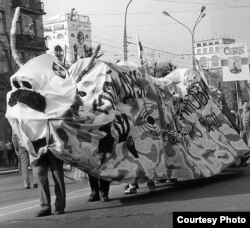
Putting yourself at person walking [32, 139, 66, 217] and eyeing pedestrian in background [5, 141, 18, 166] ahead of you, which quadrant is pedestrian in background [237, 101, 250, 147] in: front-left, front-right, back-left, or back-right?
front-right

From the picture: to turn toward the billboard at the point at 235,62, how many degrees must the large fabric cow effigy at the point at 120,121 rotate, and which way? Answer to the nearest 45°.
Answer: approximately 135° to its right

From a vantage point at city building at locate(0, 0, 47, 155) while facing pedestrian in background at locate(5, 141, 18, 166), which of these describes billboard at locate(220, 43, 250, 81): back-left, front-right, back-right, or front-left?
front-left

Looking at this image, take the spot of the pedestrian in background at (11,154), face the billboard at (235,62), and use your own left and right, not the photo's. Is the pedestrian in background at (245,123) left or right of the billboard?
right

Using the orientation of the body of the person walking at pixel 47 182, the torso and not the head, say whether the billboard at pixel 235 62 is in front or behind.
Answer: behind

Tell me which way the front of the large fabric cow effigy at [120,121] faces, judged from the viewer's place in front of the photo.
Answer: facing the viewer and to the left of the viewer

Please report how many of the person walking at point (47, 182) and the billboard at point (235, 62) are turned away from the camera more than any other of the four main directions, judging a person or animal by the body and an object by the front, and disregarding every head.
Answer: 0

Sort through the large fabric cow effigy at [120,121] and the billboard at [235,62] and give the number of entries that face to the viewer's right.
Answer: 0

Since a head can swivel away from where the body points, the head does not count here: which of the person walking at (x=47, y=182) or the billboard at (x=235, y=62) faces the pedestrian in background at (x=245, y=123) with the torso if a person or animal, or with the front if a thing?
the billboard

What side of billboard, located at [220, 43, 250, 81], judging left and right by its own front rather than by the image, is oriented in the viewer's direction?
front

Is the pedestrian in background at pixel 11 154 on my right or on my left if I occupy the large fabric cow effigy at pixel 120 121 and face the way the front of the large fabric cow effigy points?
on my right
